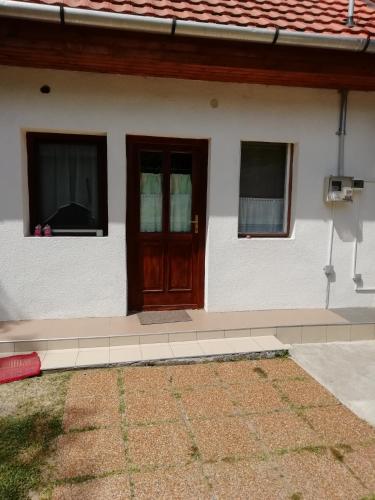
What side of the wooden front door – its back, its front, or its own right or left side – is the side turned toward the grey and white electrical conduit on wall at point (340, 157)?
left

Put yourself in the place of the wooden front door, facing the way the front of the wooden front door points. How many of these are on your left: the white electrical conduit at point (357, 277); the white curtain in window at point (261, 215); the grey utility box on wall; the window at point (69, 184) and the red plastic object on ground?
3

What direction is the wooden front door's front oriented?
toward the camera

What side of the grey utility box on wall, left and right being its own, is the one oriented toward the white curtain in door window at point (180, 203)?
right

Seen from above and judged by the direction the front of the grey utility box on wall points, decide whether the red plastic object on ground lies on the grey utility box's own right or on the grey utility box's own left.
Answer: on the grey utility box's own right

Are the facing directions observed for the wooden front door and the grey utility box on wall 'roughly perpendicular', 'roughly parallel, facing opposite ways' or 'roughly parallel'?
roughly parallel

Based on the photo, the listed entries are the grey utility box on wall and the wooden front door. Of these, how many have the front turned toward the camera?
2

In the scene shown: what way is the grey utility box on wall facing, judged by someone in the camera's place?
facing the viewer

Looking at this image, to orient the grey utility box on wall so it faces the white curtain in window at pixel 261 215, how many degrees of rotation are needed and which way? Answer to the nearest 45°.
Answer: approximately 90° to its right

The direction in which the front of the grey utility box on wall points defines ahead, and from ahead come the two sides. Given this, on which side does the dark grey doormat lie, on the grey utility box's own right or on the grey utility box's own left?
on the grey utility box's own right

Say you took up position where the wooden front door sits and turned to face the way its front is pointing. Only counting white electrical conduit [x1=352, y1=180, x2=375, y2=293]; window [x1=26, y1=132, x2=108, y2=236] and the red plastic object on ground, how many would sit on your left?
1

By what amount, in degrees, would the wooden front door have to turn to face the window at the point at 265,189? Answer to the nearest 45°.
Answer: approximately 90° to its left

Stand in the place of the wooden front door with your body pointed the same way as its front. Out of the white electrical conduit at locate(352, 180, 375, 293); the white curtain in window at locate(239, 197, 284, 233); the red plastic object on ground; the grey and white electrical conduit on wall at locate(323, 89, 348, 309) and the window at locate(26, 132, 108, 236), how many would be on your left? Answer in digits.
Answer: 3
